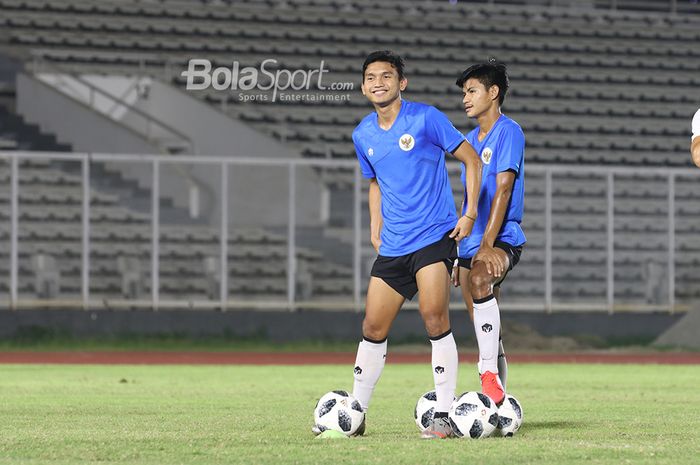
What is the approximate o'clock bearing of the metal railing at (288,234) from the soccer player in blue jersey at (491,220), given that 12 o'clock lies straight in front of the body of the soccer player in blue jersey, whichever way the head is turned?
The metal railing is roughly at 4 o'clock from the soccer player in blue jersey.

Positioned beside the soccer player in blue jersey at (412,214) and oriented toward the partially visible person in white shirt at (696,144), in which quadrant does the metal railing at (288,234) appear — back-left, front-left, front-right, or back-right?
back-left

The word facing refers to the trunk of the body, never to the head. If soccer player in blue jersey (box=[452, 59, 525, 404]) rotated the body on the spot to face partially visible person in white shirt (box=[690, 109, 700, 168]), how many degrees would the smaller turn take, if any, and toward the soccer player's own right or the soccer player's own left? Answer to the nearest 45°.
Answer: approximately 90° to the soccer player's own left

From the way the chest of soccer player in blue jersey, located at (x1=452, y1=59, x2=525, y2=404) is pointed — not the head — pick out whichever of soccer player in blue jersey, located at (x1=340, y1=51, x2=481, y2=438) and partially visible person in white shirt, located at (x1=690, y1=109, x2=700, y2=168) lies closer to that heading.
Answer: the soccer player in blue jersey

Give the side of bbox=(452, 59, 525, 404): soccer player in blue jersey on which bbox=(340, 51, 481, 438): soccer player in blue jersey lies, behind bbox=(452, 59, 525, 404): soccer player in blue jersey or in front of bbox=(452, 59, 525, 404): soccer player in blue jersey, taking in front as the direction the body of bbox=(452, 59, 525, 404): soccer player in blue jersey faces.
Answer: in front

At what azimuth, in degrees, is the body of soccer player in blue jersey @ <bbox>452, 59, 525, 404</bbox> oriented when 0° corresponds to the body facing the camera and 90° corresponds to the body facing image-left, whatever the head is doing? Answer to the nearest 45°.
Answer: approximately 45°
